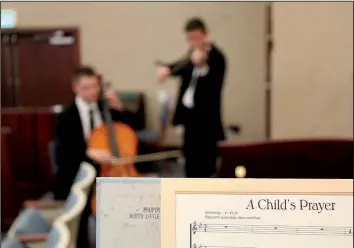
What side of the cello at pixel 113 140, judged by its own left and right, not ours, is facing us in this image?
front

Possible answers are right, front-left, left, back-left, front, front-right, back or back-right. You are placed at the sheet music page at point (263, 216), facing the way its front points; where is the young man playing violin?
back

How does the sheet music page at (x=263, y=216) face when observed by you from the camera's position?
facing the viewer

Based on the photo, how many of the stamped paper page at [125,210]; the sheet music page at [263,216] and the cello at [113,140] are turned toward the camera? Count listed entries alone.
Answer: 3

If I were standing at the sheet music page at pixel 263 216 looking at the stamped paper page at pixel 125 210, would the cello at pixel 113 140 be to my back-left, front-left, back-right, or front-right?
front-right

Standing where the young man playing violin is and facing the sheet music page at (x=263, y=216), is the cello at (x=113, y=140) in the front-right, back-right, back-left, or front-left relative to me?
front-right

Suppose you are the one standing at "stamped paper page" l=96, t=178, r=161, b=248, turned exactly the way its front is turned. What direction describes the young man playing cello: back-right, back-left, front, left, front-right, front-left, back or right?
back

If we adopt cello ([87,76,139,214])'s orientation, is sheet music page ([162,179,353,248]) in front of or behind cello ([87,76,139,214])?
in front

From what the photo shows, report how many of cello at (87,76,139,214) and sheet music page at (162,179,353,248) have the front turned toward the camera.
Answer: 2

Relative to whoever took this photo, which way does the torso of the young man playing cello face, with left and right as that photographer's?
facing the viewer and to the right of the viewer
